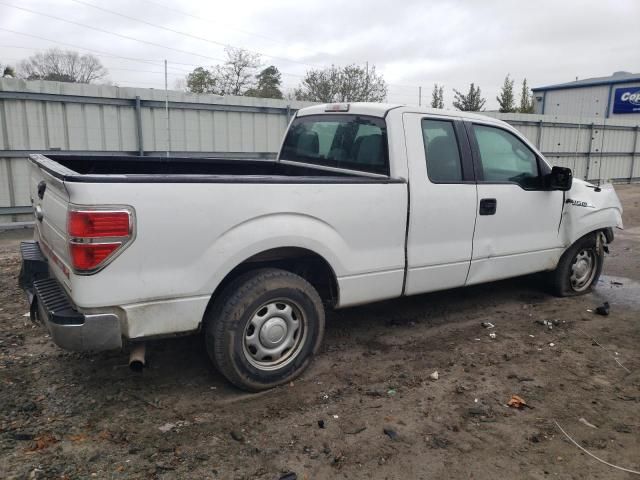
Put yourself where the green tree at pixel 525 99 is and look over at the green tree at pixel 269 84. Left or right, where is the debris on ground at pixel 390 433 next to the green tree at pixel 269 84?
left

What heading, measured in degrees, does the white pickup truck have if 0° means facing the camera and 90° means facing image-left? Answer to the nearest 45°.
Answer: approximately 225°

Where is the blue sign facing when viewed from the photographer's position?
facing the viewer

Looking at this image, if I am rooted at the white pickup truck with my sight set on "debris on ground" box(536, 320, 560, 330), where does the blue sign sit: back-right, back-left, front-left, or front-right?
front-left

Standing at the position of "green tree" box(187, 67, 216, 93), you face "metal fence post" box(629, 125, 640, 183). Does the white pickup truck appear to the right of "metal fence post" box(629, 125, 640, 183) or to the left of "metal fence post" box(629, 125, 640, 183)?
right

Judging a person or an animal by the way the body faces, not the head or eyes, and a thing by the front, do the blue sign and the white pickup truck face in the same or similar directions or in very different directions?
very different directions

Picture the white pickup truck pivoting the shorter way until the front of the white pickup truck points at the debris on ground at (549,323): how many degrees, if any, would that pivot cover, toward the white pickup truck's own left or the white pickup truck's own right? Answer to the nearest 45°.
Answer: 0° — it already faces it

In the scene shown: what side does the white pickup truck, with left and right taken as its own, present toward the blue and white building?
front

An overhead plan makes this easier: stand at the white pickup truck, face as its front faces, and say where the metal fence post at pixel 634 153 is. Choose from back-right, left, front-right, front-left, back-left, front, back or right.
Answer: front

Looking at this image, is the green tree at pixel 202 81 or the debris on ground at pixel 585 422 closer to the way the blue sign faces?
the debris on ground

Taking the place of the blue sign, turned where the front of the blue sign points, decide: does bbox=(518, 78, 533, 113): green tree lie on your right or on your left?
on your right

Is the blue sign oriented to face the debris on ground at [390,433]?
yes

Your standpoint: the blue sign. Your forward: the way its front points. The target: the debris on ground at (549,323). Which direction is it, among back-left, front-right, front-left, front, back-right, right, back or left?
front

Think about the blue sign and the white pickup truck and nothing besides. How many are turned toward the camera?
1

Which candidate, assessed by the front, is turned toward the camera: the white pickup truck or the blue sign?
the blue sign

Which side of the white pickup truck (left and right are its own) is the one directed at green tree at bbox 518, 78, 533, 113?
front

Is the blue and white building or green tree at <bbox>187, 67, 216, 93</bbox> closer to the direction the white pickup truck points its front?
the blue and white building

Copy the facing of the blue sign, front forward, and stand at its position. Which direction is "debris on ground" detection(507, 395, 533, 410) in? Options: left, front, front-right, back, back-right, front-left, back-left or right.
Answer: front
